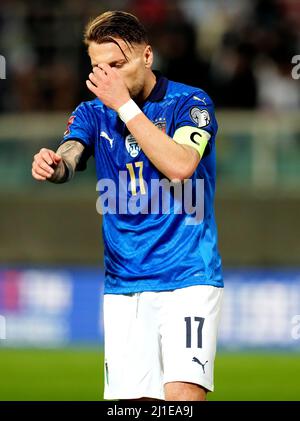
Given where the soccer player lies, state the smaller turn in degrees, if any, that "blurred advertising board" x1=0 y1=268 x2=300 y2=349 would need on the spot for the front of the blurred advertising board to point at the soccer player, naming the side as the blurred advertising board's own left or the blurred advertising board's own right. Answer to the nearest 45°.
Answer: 0° — it already faces them

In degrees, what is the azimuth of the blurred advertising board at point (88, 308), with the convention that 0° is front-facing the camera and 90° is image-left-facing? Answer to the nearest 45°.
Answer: approximately 0°

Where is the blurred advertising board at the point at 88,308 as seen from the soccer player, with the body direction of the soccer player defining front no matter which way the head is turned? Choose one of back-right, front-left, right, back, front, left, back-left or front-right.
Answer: back-right

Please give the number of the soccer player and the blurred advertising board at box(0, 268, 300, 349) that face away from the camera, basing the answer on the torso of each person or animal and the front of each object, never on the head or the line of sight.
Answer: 0
